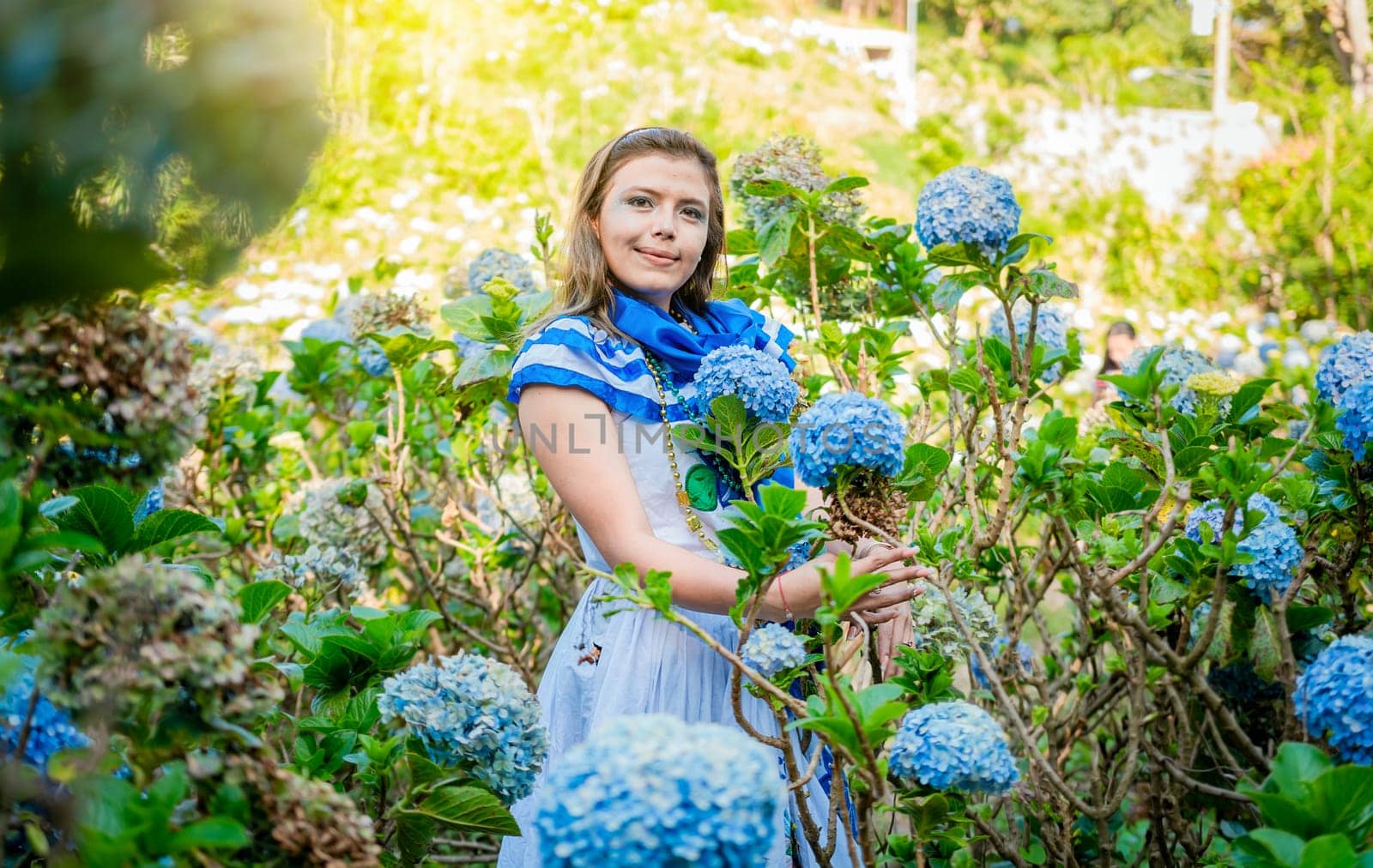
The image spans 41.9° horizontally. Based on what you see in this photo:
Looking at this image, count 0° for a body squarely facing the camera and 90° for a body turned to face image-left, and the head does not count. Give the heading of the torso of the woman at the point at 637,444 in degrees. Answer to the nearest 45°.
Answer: approximately 315°

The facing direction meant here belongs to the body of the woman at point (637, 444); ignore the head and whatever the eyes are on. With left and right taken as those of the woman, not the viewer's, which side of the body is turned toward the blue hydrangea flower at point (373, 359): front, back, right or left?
back

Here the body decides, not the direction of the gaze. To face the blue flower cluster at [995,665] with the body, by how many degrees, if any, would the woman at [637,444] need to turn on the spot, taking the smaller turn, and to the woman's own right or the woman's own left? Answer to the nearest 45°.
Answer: approximately 90° to the woman's own left

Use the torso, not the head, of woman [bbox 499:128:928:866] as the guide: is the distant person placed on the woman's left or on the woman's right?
on the woman's left

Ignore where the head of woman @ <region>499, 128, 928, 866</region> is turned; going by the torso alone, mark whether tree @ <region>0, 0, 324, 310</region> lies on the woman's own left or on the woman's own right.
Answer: on the woman's own right

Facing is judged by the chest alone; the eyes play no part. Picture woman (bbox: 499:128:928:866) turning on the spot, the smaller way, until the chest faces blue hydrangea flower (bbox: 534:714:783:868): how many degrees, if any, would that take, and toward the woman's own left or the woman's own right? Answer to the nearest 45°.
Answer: approximately 45° to the woman's own right

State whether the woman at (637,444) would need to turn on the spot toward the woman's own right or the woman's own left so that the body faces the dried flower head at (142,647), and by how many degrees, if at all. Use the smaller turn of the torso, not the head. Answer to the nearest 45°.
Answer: approximately 45° to the woman's own right
